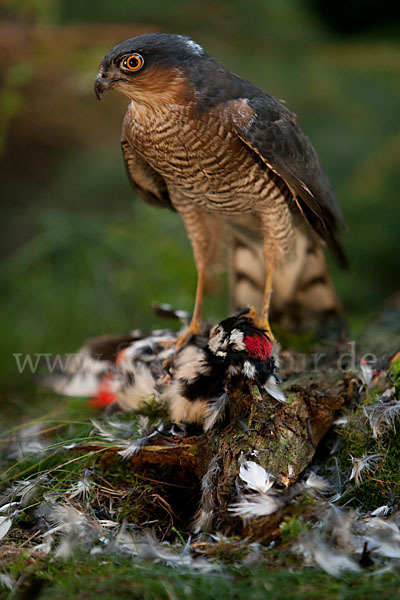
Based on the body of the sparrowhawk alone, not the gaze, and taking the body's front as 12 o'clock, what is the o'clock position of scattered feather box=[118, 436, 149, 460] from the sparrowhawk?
The scattered feather is roughly at 11 o'clock from the sparrowhawk.

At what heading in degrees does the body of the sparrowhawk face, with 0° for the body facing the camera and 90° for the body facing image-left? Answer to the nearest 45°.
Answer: approximately 45°

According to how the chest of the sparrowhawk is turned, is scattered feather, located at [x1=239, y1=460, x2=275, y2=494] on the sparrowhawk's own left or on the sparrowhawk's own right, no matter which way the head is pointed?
on the sparrowhawk's own left

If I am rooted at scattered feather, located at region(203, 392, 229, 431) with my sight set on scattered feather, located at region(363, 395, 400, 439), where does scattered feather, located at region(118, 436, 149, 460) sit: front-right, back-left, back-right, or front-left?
back-right

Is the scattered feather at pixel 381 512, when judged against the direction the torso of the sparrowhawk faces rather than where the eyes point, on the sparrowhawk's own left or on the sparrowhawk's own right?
on the sparrowhawk's own left

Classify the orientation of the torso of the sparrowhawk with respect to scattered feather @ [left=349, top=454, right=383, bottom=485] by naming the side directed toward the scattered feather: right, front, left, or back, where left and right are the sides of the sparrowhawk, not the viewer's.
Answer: left

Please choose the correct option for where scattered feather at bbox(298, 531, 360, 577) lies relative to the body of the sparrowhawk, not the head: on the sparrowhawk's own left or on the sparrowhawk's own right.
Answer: on the sparrowhawk's own left

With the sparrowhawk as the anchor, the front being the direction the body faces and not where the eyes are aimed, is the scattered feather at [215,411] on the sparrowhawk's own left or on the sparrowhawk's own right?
on the sparrowhawk's own left

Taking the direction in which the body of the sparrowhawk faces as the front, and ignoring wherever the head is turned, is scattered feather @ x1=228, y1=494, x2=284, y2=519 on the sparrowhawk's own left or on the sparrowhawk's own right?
on the sparrowhawk's own left

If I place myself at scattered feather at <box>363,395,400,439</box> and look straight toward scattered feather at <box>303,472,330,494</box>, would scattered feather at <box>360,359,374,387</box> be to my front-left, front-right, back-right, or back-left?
back-right
